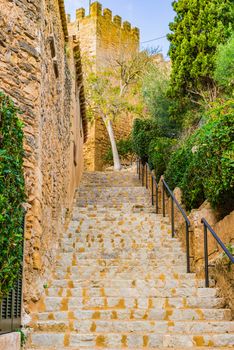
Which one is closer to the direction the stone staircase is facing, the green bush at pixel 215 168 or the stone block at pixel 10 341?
the stone block

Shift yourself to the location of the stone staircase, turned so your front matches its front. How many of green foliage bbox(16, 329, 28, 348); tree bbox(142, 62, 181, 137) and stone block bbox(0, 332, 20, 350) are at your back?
1

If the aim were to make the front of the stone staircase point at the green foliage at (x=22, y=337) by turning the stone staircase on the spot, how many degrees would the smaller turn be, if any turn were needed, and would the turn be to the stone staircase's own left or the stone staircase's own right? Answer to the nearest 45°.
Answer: approximately 45° to the stone staircase's own right

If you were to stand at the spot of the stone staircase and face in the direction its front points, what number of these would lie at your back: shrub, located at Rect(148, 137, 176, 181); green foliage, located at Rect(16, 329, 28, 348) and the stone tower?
2

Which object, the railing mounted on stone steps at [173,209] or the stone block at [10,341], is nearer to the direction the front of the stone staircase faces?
the stone block

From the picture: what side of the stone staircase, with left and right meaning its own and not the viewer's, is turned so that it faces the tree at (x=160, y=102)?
back

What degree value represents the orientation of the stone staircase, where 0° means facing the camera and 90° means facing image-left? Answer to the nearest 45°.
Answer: approximately 0°

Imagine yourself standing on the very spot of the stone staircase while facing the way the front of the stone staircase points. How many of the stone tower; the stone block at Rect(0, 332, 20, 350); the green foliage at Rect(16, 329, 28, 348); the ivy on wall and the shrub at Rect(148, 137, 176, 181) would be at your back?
2

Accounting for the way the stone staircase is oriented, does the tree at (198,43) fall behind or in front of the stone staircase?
behind

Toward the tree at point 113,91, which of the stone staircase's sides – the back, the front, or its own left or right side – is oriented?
back

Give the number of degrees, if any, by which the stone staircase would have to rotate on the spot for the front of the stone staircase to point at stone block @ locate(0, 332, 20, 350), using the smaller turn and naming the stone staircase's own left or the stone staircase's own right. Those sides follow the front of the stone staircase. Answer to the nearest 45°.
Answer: approximately 45° to the stone staircase's own right

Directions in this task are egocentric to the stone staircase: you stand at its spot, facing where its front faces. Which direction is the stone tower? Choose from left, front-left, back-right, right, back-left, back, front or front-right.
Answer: back
